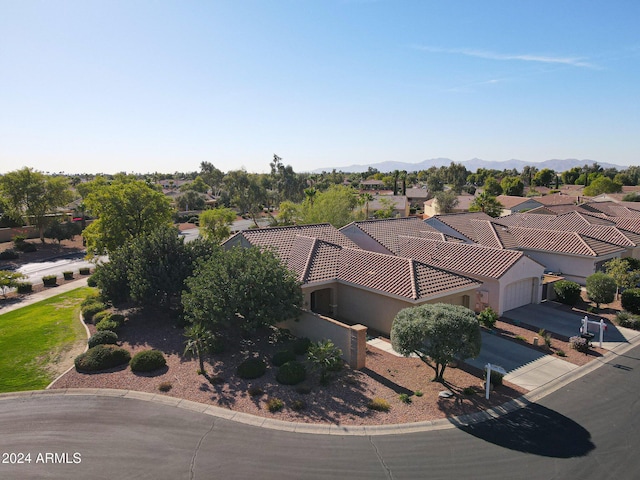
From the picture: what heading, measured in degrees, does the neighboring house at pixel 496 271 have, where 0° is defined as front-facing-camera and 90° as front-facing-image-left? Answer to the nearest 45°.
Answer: approximately 315°

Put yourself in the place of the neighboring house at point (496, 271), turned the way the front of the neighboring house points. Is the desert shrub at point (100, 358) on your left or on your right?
on your right

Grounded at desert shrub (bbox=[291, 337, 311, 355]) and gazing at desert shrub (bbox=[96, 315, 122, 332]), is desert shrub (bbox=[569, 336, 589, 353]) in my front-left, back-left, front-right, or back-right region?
back-right

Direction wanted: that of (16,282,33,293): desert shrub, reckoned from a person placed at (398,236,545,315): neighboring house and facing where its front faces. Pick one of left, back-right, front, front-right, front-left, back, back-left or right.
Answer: back-right

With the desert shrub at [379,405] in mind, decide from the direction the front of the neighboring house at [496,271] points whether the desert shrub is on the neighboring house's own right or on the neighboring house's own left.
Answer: on the neighboring house's own right

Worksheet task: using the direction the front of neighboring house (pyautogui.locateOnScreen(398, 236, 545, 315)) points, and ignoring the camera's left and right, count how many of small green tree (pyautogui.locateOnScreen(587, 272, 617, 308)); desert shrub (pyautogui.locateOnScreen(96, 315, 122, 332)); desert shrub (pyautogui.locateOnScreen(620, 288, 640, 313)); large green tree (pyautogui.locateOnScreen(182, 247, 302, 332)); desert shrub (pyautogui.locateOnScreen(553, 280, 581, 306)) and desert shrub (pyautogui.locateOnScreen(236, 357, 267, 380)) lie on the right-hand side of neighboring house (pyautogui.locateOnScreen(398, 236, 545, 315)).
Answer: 3

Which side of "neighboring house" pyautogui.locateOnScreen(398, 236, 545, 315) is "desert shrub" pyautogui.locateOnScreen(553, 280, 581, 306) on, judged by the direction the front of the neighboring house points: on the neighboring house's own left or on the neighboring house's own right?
on the neighboring house's own left

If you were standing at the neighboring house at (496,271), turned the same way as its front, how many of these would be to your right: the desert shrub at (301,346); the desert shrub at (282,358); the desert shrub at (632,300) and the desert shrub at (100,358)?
3

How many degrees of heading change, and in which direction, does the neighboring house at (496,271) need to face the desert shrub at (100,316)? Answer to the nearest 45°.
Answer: approximately 90° to its right

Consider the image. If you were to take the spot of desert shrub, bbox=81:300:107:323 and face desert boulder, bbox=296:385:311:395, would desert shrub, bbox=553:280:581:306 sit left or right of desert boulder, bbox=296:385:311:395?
left

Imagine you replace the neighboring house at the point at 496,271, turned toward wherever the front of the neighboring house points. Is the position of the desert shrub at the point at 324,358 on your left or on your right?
on your right

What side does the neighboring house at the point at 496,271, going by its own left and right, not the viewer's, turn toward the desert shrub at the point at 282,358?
right

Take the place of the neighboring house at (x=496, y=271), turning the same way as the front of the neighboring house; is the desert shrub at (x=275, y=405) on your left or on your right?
on your right
